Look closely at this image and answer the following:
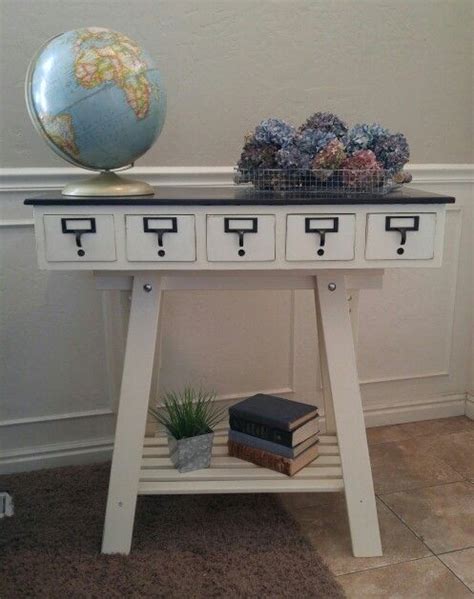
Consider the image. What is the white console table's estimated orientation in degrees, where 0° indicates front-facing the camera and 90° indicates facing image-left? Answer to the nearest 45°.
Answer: approximately 0°
